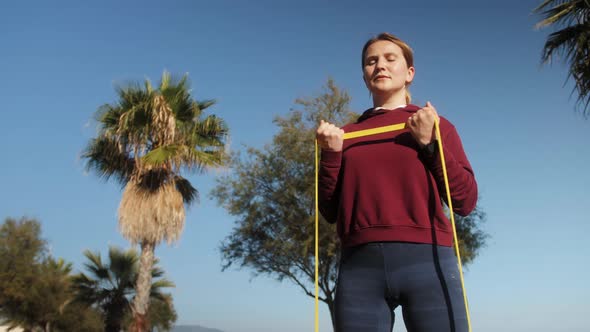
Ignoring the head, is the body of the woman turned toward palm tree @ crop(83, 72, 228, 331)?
no

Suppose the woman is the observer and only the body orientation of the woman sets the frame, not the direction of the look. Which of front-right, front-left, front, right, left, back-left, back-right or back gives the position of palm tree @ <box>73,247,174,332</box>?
back-right

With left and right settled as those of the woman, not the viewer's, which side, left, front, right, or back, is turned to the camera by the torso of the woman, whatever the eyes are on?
front

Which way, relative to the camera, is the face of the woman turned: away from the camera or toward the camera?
toward the camera
